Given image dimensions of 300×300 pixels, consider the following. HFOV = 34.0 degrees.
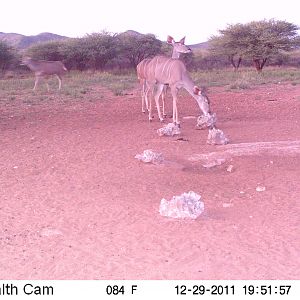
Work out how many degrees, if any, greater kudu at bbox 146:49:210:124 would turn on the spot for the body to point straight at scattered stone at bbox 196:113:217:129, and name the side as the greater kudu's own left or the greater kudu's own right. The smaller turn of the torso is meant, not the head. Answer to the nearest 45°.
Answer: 0° — it already faces it

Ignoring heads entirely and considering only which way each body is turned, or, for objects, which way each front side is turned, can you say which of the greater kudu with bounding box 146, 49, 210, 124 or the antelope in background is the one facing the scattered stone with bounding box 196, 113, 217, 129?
the greater kudu

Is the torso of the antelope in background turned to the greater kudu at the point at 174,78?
no

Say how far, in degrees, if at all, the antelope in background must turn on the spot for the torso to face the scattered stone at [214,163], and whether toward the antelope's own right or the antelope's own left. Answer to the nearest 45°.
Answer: approximately 90° to the antelope's own left

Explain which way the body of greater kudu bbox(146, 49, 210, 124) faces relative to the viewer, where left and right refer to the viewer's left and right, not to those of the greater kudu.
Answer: facing the viewer and to the right of the viewer

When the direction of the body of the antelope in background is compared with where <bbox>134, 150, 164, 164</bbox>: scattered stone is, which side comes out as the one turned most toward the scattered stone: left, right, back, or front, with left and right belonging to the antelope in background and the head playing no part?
left

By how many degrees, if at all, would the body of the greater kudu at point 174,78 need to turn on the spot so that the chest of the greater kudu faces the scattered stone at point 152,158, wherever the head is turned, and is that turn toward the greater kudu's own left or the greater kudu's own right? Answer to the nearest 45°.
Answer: approximately 45° to the greater kudu's own right

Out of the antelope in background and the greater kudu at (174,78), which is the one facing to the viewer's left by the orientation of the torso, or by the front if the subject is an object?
the antelope in background

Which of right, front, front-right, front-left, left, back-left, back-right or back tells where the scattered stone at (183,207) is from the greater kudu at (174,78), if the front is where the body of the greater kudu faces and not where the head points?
front-right

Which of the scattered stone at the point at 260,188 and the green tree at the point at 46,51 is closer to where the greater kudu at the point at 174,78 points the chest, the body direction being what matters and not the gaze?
the scattered stone

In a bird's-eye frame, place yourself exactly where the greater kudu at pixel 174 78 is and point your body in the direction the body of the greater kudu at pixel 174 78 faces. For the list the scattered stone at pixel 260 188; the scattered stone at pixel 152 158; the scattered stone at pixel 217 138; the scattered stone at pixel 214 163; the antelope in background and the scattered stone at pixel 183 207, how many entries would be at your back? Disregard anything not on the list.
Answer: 1

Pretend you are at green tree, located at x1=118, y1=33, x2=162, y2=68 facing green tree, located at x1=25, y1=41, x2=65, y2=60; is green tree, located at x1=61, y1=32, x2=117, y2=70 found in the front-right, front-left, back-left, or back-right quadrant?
front-left

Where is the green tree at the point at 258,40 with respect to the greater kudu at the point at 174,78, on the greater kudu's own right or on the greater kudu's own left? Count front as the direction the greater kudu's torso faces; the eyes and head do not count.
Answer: on the greater kudu's own left

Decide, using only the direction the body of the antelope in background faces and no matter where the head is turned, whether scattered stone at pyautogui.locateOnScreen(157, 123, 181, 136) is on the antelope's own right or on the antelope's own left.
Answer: on the antelope's own left

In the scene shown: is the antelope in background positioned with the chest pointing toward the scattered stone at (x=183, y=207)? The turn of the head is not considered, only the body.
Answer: no

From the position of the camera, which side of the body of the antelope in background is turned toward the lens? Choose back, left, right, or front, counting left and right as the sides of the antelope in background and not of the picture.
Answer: left

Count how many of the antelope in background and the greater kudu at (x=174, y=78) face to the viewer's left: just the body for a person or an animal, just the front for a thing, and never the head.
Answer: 1
